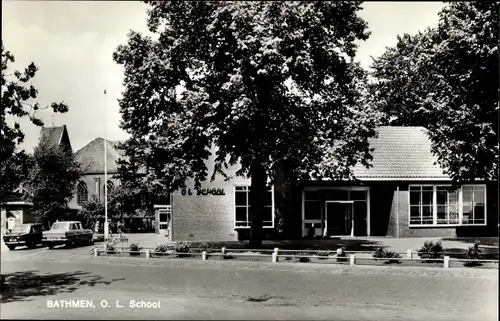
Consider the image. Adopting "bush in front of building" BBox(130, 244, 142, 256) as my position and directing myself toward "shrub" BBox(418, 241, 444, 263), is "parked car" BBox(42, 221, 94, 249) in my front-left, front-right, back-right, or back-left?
back-left

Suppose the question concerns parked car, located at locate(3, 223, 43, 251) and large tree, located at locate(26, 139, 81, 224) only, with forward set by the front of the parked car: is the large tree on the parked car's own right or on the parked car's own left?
on the parked car's own left

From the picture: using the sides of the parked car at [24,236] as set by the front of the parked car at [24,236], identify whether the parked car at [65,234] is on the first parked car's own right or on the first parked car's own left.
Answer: on the first parked car's own left

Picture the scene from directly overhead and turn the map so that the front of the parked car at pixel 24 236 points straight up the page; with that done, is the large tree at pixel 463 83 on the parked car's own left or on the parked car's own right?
on the parked car's own left

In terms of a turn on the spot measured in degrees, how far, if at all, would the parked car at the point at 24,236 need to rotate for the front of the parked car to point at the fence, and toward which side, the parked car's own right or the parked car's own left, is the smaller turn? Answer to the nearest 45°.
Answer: approximately 90° to the parked car's own left

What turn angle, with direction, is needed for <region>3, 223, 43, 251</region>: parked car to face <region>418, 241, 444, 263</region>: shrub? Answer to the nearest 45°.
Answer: approximately 90° to its left

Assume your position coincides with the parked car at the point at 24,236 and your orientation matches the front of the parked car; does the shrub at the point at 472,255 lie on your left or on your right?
on your left

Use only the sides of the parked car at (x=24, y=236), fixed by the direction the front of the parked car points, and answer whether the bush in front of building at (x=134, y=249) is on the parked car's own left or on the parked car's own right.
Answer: on the parked car's own left

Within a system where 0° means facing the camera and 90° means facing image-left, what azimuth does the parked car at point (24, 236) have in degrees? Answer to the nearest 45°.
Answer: approximately 45°
